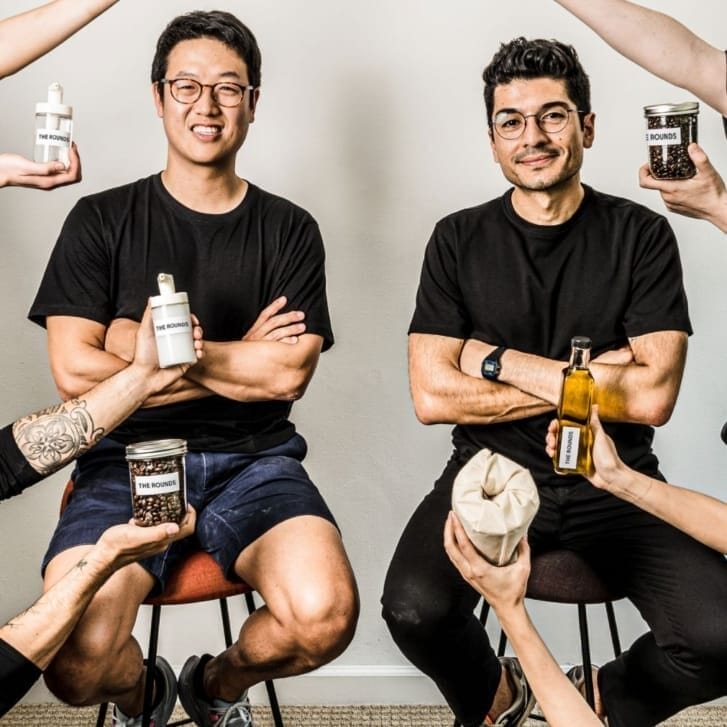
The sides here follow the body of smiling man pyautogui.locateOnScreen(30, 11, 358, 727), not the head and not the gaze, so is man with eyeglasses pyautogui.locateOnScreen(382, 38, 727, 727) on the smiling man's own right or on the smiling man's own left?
on the smiling man's own left

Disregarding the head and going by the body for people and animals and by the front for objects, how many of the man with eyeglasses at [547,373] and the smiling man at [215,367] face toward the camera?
2

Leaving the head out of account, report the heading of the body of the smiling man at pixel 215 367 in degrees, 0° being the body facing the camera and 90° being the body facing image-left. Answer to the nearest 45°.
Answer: approximately 0°

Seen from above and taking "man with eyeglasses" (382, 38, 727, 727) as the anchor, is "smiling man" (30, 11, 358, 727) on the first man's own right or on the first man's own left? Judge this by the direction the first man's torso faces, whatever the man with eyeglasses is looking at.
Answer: on the first man's own right
